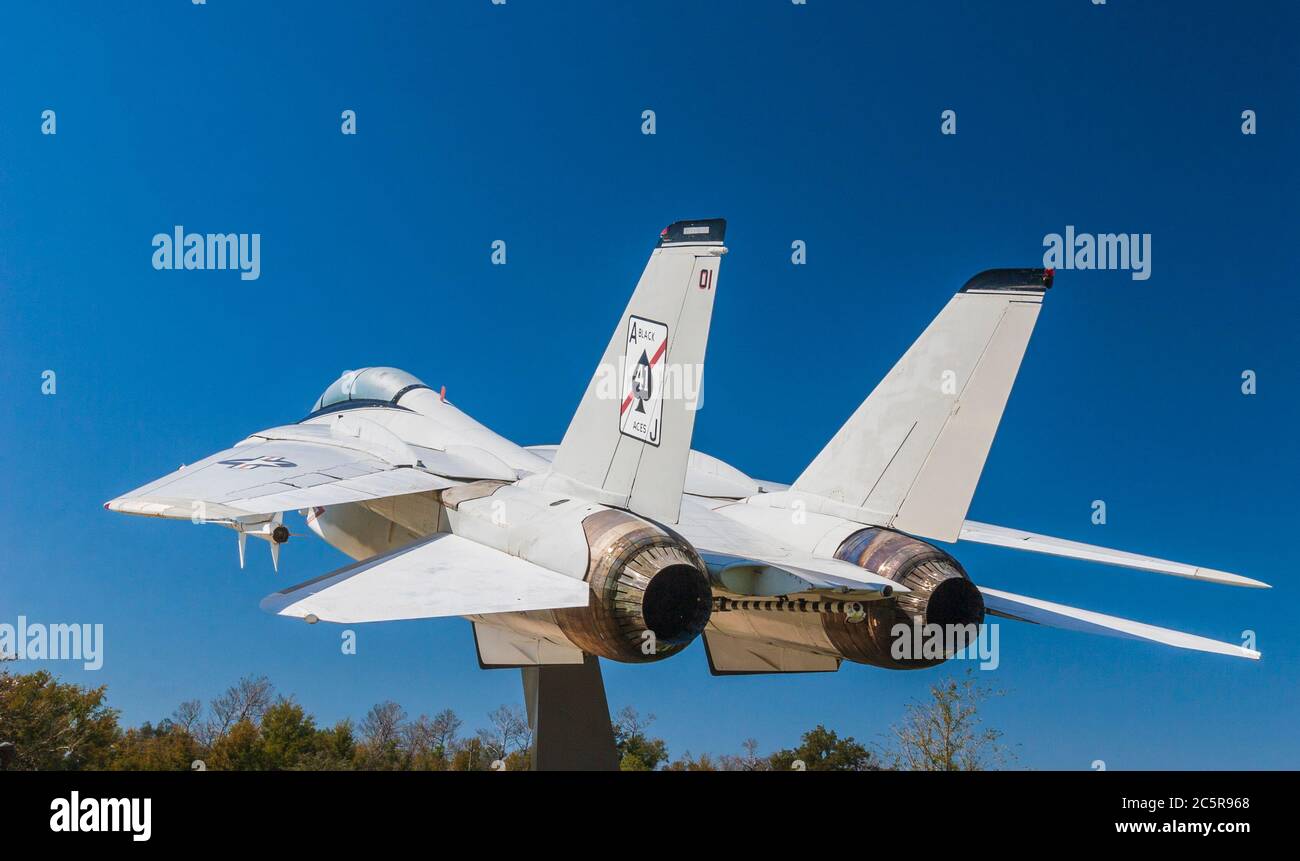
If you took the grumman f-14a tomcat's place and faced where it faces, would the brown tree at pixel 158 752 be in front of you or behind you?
in front

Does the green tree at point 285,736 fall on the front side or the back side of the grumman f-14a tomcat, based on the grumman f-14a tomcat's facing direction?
on the front side

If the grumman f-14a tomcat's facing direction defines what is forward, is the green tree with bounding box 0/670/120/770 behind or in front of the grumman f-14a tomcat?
in front

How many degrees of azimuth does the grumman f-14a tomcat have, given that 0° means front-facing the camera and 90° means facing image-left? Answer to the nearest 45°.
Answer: approximately 135°

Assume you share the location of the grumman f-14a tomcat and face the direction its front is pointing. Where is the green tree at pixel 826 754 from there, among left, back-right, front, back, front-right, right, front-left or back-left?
front-right

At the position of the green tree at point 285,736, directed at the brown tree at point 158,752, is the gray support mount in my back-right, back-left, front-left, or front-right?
back-left
